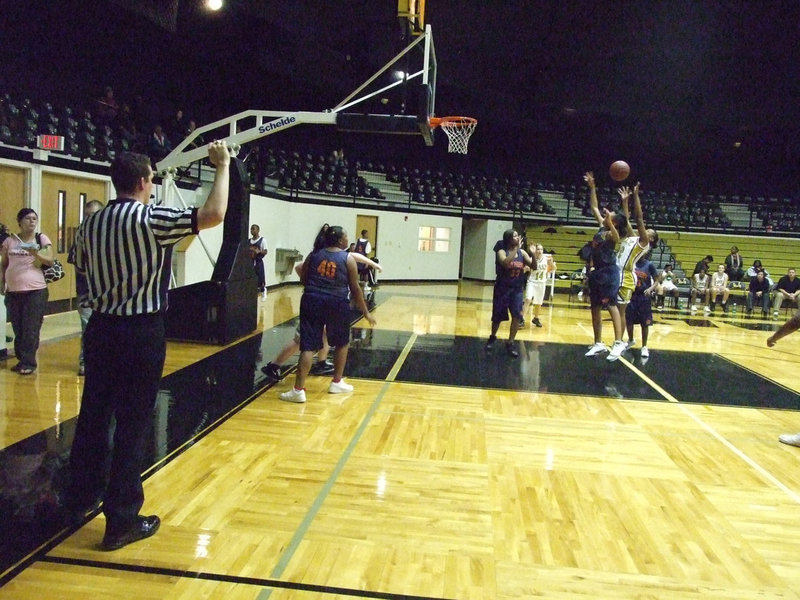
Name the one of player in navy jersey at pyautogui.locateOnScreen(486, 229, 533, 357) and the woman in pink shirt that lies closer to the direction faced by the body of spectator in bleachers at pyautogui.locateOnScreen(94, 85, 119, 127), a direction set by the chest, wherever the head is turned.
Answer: the player in navy jersey

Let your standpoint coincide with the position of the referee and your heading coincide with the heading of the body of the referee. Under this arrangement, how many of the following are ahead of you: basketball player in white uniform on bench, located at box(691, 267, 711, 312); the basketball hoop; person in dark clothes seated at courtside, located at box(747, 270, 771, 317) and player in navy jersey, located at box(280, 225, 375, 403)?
4

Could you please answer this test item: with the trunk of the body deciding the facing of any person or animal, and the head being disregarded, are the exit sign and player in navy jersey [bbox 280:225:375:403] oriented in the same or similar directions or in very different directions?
very different directions

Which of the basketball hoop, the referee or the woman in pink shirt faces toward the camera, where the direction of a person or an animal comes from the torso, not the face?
the woman in pink shirt

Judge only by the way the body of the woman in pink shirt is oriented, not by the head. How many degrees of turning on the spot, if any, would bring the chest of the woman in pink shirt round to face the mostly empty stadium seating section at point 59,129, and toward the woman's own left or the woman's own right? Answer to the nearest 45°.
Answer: approximately 180°

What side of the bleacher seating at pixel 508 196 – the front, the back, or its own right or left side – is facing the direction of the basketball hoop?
front

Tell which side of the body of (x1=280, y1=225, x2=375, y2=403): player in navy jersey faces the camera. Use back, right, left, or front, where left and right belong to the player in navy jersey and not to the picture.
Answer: back

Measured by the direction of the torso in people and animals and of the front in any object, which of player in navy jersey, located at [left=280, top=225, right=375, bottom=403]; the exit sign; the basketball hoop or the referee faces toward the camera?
the exit sign

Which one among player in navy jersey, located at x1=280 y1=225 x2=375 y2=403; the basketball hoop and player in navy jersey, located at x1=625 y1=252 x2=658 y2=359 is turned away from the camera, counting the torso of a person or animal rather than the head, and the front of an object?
player in navy jersey, located at x1=280 y1=225 x2=375 y2=403

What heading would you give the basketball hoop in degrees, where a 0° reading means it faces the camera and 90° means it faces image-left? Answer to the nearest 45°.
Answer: approximately 270°

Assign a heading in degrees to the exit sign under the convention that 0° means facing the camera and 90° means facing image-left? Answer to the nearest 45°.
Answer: approximately 0°
